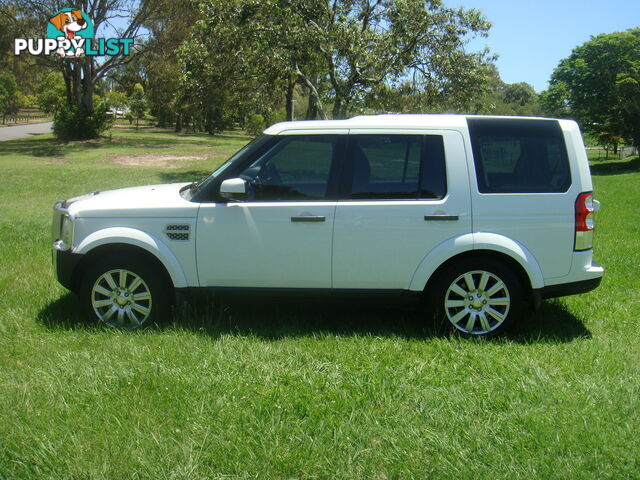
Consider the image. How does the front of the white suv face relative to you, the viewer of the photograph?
facing to the left of the viewer
